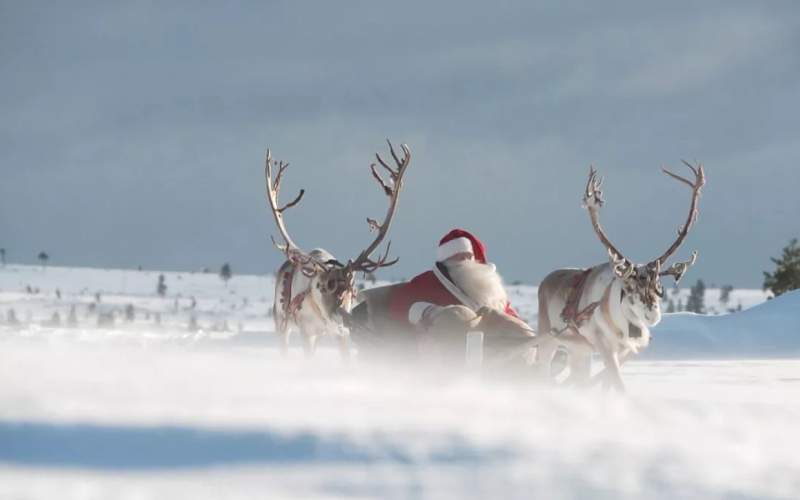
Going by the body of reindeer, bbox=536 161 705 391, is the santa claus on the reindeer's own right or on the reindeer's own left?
on the reindeer's own right

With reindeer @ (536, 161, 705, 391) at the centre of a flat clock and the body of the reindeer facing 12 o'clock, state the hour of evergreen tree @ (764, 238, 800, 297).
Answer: The evergreen tree is roughly at 8 o'clock from the reindeer.

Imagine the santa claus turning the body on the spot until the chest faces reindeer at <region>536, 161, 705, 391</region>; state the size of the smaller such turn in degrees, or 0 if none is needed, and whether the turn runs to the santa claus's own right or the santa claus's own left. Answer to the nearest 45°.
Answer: approximately 90° to the santa claus's own left

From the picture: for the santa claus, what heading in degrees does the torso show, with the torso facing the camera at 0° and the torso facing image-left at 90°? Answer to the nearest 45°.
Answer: approximately 315°

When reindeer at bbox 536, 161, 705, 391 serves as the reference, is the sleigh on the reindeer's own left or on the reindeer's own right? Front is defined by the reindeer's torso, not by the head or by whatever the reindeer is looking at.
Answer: on the reindeer's own right

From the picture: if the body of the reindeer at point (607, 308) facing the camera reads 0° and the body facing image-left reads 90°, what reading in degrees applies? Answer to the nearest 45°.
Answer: approximately 315°
